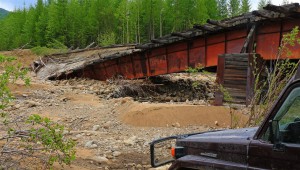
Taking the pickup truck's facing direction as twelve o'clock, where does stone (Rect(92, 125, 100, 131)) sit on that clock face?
The stone is roughly at 2 o'clock from the pickup truck.

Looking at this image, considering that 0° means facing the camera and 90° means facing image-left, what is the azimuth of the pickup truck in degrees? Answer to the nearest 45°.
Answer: approximately 90°

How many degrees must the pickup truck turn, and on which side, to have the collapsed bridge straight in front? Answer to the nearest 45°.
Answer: approximately 90° to its right

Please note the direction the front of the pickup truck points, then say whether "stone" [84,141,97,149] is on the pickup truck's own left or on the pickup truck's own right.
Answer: on the pickup truck's own right

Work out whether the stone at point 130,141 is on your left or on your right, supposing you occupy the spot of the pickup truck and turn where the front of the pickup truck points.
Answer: on your right

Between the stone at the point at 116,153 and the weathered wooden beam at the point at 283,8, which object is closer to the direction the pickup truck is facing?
the stone

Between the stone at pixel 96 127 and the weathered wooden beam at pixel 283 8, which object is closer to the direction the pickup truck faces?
the stone

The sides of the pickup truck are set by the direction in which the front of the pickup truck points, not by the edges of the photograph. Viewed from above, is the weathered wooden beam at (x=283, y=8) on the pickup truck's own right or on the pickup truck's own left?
on the pickup truck's own right

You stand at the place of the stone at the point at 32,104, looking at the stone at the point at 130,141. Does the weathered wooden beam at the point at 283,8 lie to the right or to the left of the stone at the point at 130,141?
left

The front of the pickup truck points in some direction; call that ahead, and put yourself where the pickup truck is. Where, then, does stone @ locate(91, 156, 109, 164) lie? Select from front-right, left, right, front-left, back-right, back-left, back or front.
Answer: front-right
